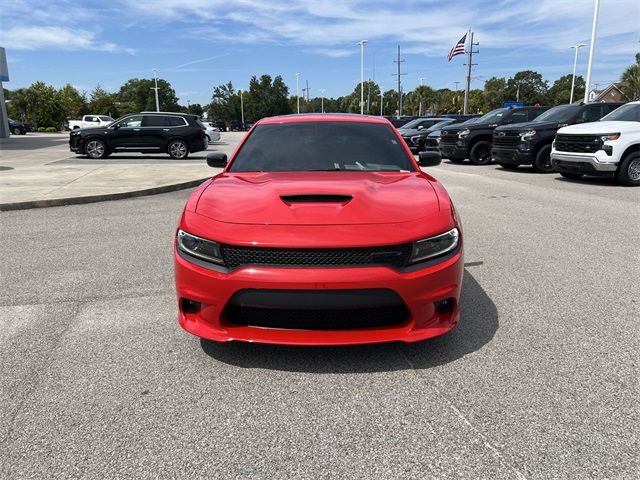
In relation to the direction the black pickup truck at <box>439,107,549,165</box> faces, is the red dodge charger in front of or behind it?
in front

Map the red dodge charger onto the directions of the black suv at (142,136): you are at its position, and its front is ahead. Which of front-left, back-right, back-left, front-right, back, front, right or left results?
left

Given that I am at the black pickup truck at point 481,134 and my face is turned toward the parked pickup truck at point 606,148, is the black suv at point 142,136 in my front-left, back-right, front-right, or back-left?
back-right

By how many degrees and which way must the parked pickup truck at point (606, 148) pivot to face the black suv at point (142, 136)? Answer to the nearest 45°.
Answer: approximately 45° to its right

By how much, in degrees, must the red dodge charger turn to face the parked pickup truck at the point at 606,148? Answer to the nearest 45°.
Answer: approximately 135° to its left

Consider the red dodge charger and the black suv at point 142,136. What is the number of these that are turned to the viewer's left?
1

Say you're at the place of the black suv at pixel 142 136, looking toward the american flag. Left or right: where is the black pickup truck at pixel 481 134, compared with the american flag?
right

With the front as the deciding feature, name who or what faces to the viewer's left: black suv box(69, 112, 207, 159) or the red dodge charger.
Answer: the black suv

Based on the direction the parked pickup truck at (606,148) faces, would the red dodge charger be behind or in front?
in front

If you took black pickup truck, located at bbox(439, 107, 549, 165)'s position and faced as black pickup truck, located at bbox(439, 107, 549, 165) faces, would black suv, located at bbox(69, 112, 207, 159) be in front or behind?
in front

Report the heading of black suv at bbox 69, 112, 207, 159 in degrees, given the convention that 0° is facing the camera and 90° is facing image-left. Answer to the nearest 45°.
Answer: approximately 90°

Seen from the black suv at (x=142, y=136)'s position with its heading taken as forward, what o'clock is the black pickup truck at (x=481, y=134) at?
the black pickup truck at (x=481, y=134) is roughly at 7 o'clock from the black suv at (x=142, y=136).
